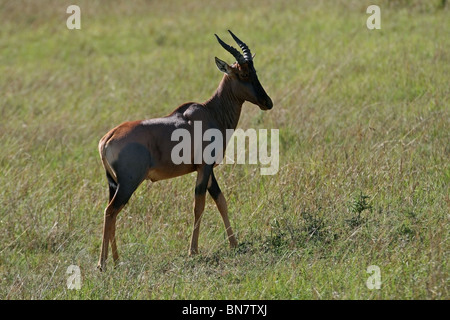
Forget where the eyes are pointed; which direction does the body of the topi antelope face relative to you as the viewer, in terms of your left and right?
facing away from the viewer and to the right of the viewer
